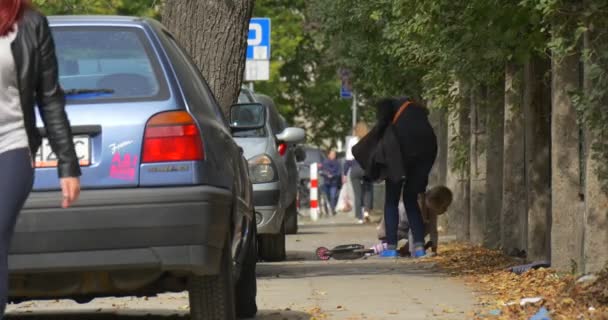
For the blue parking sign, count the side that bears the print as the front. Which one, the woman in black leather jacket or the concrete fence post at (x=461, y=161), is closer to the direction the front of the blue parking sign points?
the woman in black leather jacket

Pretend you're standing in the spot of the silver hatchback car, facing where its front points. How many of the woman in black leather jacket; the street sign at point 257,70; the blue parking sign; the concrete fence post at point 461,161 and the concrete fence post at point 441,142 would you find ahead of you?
1

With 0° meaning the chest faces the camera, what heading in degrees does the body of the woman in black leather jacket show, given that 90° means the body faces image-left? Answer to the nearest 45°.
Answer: approximately 0°

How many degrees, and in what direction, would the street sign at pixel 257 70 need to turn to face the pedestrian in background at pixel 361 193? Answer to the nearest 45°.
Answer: approximately 180°

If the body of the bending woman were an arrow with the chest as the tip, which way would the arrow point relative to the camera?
away from the camera

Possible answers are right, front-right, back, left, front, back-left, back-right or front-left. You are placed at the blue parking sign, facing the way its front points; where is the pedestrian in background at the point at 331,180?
back

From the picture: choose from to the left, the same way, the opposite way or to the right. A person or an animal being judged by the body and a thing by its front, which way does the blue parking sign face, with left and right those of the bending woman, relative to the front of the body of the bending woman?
the opposite way

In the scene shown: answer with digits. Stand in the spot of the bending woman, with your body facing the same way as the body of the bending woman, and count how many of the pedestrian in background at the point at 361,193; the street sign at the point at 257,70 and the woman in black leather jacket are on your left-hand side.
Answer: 1

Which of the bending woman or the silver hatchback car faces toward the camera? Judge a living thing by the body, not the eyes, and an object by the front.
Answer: the silver hatchback car

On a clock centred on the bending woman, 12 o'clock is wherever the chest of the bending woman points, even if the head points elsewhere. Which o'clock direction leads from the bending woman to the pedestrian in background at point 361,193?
The pedestrian in background is roughly at 3 o'clock from the bending woman.

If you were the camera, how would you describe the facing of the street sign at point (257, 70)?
facing the viewer
